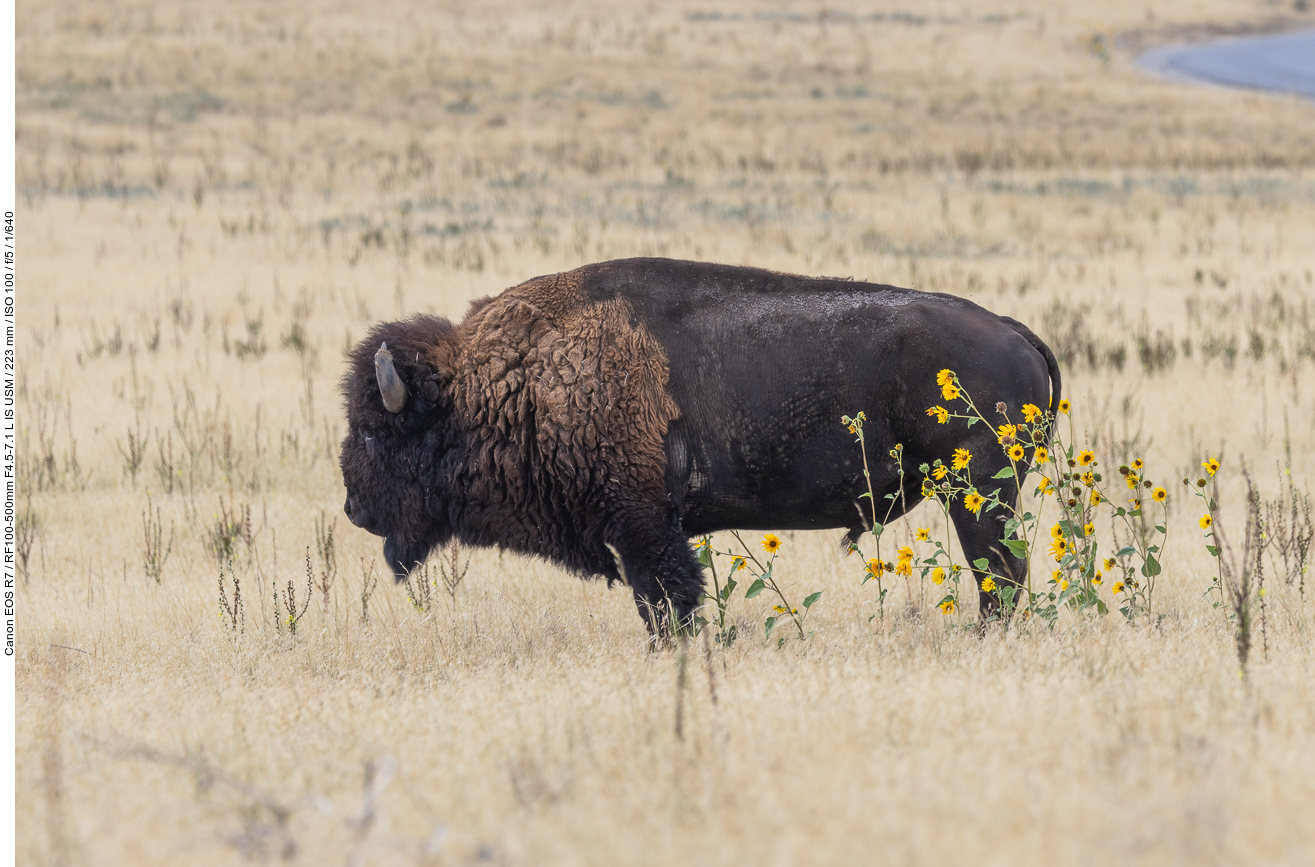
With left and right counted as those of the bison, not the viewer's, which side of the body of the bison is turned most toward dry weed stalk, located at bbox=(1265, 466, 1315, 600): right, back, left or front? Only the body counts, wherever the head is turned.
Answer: back

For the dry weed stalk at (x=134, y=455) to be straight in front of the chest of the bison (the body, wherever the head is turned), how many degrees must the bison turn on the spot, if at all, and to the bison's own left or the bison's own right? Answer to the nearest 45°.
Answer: approximately 45° to the bison's own right

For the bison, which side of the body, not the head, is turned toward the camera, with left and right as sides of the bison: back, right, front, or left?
left

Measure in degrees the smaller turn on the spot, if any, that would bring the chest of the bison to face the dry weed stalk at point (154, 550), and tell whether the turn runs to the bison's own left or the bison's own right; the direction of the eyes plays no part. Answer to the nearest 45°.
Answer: approximately 45° to the bison's own right

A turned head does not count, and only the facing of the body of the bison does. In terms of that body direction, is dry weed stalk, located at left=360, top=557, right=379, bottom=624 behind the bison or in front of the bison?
in front

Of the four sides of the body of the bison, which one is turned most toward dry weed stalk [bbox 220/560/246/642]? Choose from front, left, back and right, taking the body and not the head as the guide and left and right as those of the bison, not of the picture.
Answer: front

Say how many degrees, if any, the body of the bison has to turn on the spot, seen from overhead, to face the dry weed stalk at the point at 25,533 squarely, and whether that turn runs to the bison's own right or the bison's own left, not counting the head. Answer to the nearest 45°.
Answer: approximately 45° to the bison's own right

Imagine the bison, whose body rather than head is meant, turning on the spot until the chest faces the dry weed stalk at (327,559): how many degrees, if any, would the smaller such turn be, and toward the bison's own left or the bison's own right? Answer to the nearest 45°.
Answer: approximately 45° to the bison's own right
